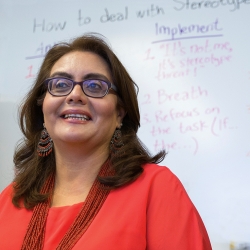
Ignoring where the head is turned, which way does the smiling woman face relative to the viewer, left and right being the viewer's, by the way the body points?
facing the viewer and to the left of the viewer
